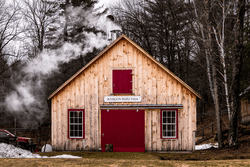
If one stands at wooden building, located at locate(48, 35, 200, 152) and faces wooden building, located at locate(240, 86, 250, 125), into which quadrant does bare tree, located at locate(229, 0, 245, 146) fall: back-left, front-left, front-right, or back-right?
front-right

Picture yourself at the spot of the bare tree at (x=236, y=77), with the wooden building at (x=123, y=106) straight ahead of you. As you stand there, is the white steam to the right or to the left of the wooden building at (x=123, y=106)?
right

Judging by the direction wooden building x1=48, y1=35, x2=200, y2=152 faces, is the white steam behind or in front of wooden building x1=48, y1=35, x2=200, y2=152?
behind

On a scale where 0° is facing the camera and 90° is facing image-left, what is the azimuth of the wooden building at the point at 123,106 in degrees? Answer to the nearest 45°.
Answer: approximately 0°

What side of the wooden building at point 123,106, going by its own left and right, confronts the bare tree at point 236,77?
left

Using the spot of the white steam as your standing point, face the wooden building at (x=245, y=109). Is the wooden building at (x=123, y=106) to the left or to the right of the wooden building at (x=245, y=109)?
right
